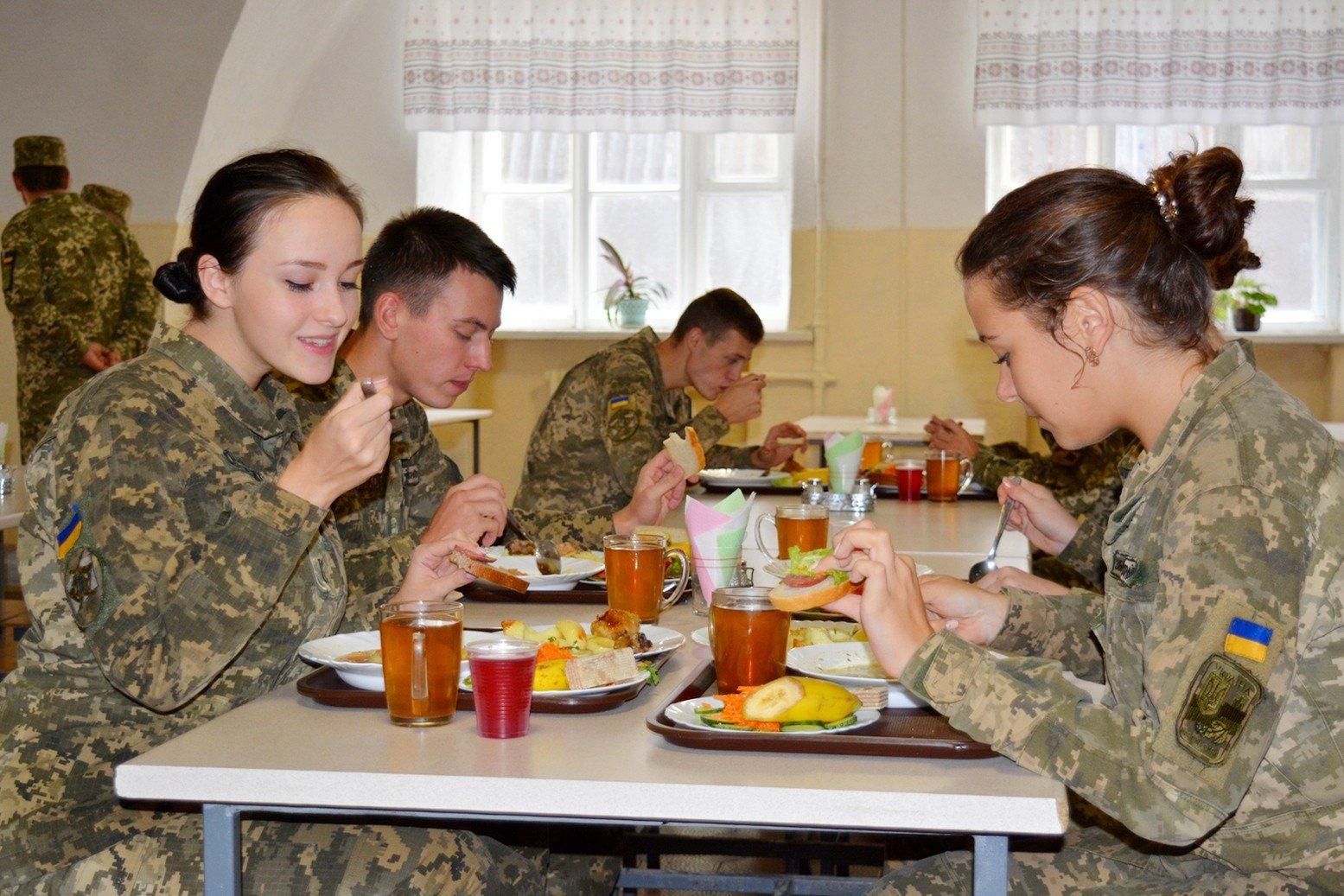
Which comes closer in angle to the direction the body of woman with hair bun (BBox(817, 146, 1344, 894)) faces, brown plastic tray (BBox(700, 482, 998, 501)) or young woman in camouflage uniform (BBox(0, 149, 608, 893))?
the young woman in camouflage uniform

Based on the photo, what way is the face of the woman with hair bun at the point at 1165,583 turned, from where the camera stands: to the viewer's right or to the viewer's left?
to the viewer's left

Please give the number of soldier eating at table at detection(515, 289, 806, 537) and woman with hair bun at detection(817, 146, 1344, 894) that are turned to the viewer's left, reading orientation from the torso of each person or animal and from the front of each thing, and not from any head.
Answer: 1

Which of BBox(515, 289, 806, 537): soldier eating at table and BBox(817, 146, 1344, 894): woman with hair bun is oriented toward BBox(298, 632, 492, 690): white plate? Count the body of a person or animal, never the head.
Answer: the woman with hair bun

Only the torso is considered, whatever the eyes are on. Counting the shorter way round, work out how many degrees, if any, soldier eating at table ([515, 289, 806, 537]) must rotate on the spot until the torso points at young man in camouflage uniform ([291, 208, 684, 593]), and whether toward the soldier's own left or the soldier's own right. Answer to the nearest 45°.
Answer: approximately 90° to the soldier's own right

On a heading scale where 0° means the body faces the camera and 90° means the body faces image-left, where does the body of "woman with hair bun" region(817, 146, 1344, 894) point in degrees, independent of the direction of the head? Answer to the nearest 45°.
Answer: approximately 90°

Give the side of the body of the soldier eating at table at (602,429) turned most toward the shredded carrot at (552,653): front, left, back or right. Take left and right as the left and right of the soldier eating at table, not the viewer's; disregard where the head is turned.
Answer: right

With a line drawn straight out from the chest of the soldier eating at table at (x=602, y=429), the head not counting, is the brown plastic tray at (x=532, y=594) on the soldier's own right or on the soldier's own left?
on the soldier's own right

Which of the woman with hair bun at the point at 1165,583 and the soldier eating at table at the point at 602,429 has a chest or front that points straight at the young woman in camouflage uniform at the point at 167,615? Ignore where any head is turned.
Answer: the woman with hair bun

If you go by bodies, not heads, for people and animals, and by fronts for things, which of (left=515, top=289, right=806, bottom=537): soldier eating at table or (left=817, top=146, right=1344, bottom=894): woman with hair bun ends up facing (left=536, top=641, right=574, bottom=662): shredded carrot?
the woman with hair bun

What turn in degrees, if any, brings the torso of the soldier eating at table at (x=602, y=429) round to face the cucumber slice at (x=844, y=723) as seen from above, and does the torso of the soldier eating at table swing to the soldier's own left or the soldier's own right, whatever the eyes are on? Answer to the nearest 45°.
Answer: approximately 90° to the soldier's own right

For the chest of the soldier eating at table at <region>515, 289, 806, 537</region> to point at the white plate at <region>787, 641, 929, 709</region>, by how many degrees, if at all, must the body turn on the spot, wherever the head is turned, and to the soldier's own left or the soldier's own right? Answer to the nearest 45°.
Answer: approximately 90° to the soldier's own right

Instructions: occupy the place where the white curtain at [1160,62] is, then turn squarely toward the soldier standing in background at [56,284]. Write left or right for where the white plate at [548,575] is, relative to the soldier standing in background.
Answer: left

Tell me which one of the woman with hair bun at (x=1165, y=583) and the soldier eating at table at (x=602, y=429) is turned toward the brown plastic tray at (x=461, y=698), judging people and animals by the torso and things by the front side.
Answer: the woman with hair bun

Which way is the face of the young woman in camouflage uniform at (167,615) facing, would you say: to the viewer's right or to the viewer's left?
to the viewer's right

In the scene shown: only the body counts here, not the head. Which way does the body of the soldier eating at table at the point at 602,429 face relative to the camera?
to the viewer's right
